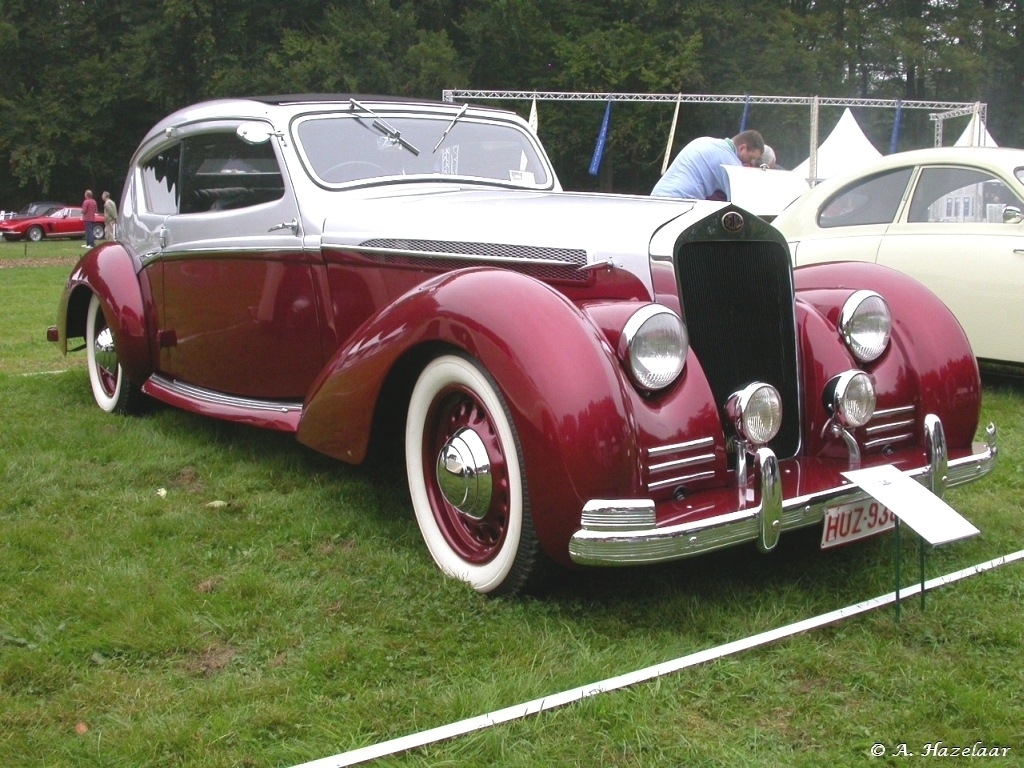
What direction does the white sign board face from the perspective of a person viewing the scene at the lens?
facing the viewer and to the right of the viewer

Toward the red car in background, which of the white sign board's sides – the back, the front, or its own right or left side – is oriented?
back

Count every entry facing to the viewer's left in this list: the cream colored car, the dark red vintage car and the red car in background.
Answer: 1

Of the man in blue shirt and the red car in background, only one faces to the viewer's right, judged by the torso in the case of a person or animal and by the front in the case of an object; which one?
the man in blue shirt

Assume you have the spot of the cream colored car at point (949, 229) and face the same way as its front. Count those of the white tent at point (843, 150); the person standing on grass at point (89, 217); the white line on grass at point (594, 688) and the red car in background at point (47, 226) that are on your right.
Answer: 1

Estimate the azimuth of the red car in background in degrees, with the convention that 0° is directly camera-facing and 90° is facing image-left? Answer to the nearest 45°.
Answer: approximately 90°

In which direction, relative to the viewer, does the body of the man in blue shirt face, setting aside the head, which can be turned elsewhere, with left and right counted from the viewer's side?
facing to the right of the viewer

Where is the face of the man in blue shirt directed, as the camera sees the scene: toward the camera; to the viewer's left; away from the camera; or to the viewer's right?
to the viewer's right

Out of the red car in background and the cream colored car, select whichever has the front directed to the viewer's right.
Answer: the cream colored car

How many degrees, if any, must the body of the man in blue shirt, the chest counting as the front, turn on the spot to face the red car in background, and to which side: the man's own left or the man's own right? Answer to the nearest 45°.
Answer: approximately 135° to the man's own left

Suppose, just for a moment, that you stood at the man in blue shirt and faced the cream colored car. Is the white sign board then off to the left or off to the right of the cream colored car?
right

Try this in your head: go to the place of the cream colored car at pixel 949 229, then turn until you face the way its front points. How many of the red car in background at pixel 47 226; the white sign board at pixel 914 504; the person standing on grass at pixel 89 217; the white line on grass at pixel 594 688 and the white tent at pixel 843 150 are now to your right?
2

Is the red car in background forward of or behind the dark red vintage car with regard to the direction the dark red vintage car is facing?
behind

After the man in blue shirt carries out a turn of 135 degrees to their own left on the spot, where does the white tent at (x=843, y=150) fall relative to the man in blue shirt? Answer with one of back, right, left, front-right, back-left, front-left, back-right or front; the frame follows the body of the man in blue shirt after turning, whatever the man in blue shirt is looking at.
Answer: front-right

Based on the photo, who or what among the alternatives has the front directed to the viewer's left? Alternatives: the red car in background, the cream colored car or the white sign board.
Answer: the red car in background

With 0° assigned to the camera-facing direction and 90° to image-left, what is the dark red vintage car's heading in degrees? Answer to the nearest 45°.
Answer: approximately 315°
